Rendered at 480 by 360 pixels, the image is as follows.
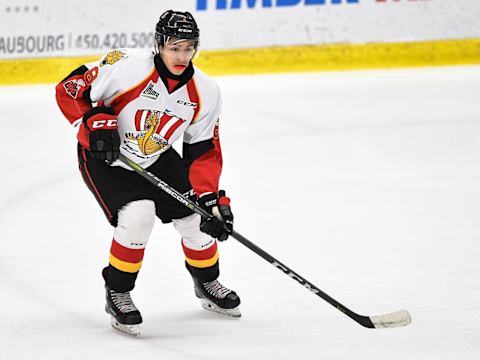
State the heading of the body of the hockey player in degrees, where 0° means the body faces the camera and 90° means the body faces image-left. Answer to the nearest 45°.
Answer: approximately 315°
